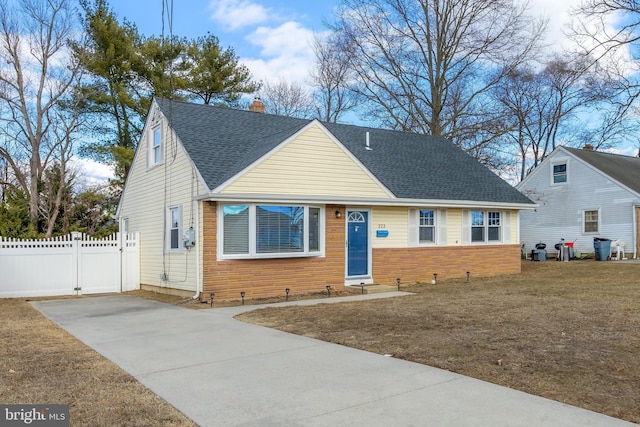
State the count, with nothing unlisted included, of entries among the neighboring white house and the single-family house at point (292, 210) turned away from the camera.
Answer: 0

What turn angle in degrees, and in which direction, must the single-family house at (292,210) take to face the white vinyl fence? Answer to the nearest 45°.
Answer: approximately 135° to its right

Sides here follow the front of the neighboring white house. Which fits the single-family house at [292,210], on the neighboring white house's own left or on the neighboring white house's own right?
on the neighboring white house's own right

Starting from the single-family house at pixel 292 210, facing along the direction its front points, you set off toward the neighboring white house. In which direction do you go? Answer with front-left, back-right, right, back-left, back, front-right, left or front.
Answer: left

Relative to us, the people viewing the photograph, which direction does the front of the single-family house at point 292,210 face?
facing the viewer and to the right of the viewer

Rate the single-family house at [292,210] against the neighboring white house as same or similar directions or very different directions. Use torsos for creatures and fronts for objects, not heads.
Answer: same or similar directions

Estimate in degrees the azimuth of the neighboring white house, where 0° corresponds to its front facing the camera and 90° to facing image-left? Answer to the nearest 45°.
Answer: approximately 315°

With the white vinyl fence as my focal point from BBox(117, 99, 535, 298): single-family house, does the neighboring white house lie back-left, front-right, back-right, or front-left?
back-right

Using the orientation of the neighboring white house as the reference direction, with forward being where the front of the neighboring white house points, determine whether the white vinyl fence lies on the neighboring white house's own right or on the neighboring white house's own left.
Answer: on the neighboring white house's own right
